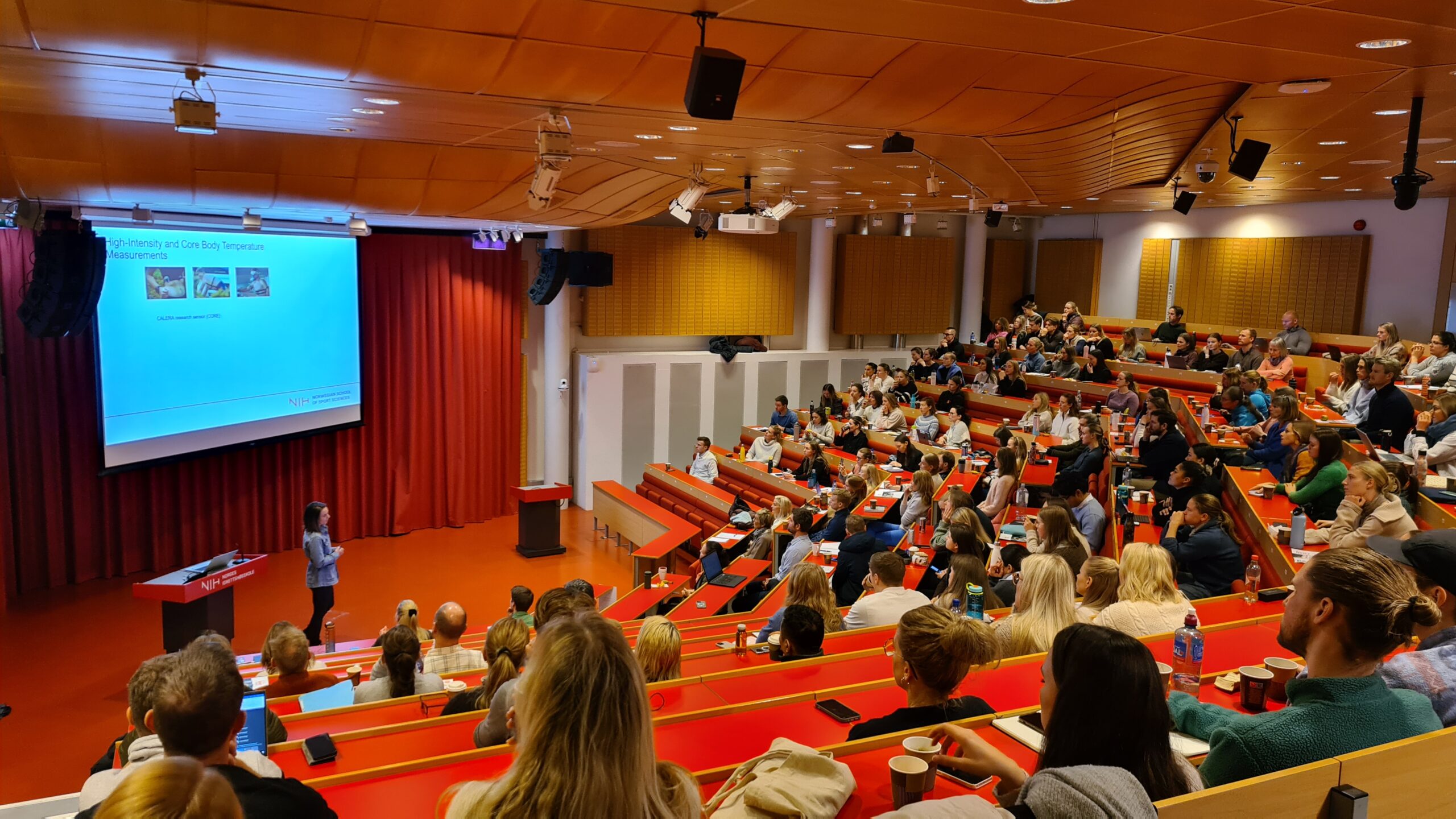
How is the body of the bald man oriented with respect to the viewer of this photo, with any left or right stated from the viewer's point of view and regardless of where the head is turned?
facing away from the viewer

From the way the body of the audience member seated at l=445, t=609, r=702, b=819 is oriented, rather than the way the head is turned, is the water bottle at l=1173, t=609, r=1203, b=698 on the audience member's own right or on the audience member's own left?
on the audience member's own right

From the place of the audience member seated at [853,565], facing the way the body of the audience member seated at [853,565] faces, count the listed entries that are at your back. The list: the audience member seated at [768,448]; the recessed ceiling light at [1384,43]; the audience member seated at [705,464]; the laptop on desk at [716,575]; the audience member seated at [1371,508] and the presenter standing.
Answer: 2

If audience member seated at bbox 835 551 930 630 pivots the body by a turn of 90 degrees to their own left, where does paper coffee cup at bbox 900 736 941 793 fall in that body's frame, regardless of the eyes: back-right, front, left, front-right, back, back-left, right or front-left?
front-left

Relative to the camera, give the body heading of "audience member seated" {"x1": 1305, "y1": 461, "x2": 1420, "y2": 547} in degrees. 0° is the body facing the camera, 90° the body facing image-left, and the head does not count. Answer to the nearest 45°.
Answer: approximately 90°

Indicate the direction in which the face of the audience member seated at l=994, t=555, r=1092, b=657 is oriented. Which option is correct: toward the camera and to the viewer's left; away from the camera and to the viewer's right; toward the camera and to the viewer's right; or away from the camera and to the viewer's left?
away from the camera and to the viewer's left

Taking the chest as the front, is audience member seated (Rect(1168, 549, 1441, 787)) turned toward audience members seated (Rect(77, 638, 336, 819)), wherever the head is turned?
no

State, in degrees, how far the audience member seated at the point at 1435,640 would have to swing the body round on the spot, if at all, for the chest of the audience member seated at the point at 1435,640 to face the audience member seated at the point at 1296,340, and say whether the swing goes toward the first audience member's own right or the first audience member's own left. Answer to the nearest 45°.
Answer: approximately 90° to the first audience member's own right

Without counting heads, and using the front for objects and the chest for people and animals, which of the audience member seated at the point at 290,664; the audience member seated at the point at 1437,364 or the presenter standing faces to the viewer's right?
the presenter standing

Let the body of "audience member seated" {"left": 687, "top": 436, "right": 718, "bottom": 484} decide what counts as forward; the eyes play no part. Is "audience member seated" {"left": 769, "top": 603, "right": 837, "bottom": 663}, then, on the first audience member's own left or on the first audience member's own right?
on the first audience member's own left

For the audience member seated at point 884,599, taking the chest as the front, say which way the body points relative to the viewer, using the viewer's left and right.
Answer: facing away from the viewer and to the left of the viewer

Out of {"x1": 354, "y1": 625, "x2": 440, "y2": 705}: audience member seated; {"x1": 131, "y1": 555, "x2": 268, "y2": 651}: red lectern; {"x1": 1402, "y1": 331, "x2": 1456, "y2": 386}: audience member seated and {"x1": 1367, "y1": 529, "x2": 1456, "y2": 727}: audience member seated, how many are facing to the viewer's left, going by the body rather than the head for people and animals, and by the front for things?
2

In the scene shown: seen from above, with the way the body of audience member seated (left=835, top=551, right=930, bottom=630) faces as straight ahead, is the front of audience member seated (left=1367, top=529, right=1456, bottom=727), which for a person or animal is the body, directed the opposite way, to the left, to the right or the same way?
the same way

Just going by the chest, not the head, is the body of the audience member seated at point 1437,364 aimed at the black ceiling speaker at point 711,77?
no

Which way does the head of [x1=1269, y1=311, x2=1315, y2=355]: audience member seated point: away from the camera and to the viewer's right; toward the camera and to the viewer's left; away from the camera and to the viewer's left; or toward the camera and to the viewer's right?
toward the camera and to the viewer's left

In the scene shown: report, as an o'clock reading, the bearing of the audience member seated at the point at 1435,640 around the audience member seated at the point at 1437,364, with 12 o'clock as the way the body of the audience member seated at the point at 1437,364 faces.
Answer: the audience member seated at the point at 1435,640 is roughly at 9 o'clock from the audience member seated at the point at 1437,364.

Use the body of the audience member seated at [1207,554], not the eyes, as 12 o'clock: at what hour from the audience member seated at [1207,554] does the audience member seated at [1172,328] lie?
the audience member seated at [1172,328] is roughly at 3 o'clock from the audience member seated at [1207,554].

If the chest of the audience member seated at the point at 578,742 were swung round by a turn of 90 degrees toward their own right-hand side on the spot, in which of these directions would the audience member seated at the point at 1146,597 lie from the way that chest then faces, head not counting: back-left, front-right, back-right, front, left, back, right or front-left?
front-left
